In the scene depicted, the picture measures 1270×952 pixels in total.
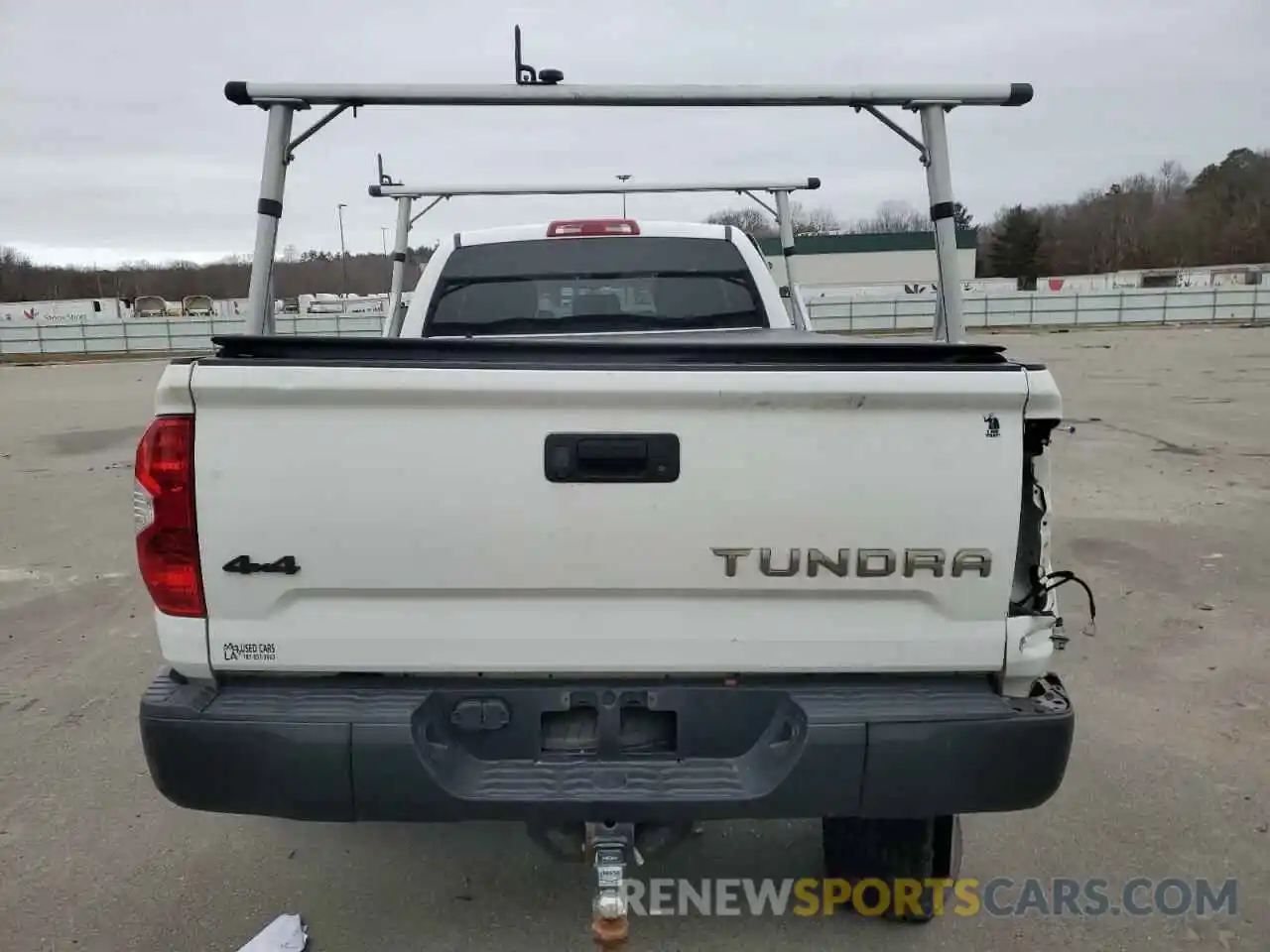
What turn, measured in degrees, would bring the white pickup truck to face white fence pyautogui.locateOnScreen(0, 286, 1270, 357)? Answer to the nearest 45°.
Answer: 0° — it already faces it

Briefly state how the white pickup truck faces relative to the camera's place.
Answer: facing away from the viewer
